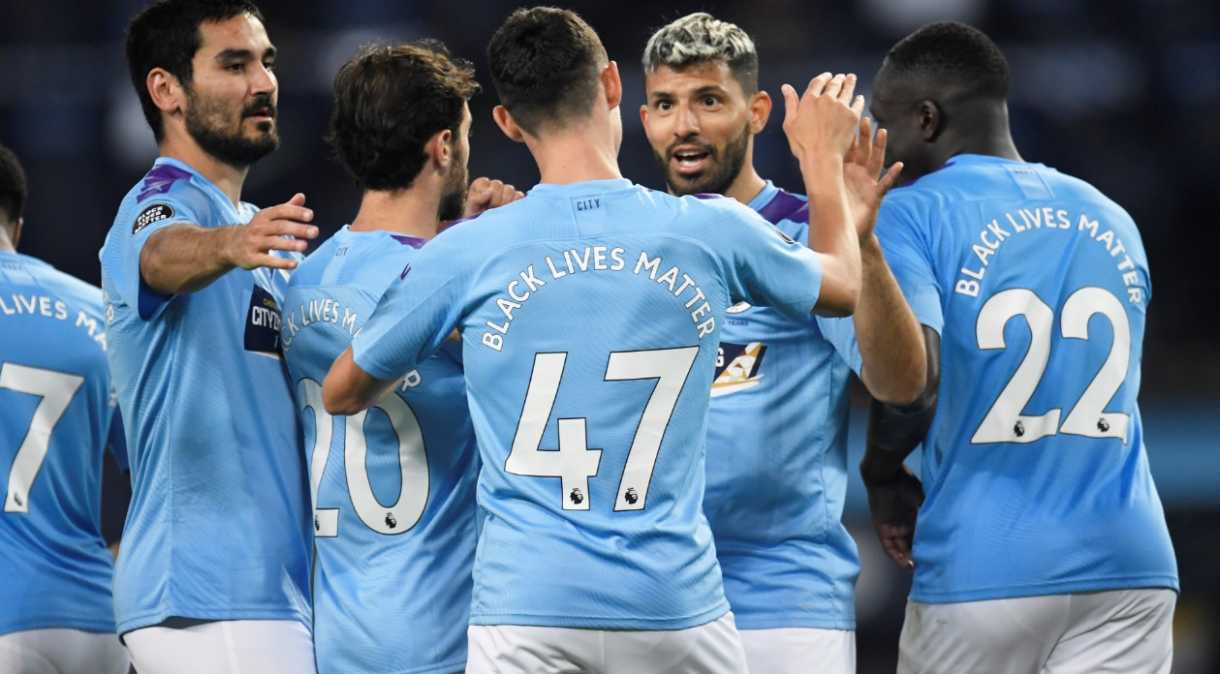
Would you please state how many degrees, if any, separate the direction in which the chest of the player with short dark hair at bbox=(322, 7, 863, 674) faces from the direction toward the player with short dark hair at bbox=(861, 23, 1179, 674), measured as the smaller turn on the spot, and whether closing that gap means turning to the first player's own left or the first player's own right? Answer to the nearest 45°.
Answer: approximately 45° to the first player's own right

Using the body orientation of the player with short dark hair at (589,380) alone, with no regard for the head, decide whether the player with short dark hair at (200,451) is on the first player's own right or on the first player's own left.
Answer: on the first player's own left

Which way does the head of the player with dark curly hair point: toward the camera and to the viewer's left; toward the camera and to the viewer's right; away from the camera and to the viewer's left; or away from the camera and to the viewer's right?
away from the camera and to the viewer's right

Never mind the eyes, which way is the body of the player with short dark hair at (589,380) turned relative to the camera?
away from the camera

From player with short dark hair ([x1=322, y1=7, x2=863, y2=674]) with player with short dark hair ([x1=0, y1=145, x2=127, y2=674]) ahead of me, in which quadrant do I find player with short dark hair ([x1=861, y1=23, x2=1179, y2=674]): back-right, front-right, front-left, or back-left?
back-right

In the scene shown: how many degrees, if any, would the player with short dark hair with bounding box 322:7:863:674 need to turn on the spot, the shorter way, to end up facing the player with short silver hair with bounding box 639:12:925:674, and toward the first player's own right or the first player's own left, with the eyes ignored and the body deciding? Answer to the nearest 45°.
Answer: approximately 45° to the first player's own right
